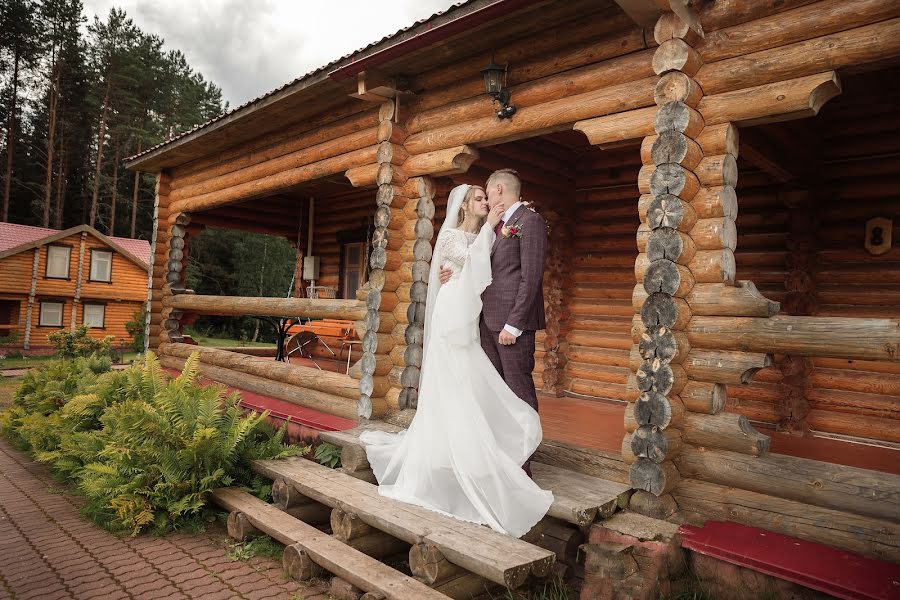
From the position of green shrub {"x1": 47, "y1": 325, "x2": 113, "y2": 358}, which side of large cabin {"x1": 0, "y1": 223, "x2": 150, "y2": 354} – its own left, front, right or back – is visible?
front

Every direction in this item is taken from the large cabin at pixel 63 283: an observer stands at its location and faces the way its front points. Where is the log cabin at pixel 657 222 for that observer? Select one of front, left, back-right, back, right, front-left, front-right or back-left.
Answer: front

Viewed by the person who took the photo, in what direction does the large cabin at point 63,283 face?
facing the viewer

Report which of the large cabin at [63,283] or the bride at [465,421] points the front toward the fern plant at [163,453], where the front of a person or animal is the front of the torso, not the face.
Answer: the large cabin

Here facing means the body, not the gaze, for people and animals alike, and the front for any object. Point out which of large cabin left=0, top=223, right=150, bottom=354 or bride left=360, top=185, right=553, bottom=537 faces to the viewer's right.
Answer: the bride

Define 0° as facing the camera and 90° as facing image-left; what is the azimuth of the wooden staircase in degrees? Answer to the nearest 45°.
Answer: approximately 45°

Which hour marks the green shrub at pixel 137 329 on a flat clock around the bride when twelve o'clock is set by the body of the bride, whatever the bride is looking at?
The green shrub is roughly at 8 o'clock from the bride.

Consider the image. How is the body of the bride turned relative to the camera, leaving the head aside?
to the viewer's right

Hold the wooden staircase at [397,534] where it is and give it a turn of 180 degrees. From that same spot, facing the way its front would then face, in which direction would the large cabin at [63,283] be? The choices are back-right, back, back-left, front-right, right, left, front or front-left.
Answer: left

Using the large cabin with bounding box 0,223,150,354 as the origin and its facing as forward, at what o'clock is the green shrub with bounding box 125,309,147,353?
The green shrub is roughly at 10 o'clock from the large cabin.

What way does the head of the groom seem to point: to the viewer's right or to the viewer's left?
to the viewer's left

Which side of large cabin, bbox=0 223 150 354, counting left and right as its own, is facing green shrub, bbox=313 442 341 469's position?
front

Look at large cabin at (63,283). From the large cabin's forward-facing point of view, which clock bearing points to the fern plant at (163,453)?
The fern plant is roughly at 12 o'clock from the large cabin.

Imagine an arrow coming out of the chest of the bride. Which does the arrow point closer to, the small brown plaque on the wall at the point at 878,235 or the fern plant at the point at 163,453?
the small brown plaque on the wall
